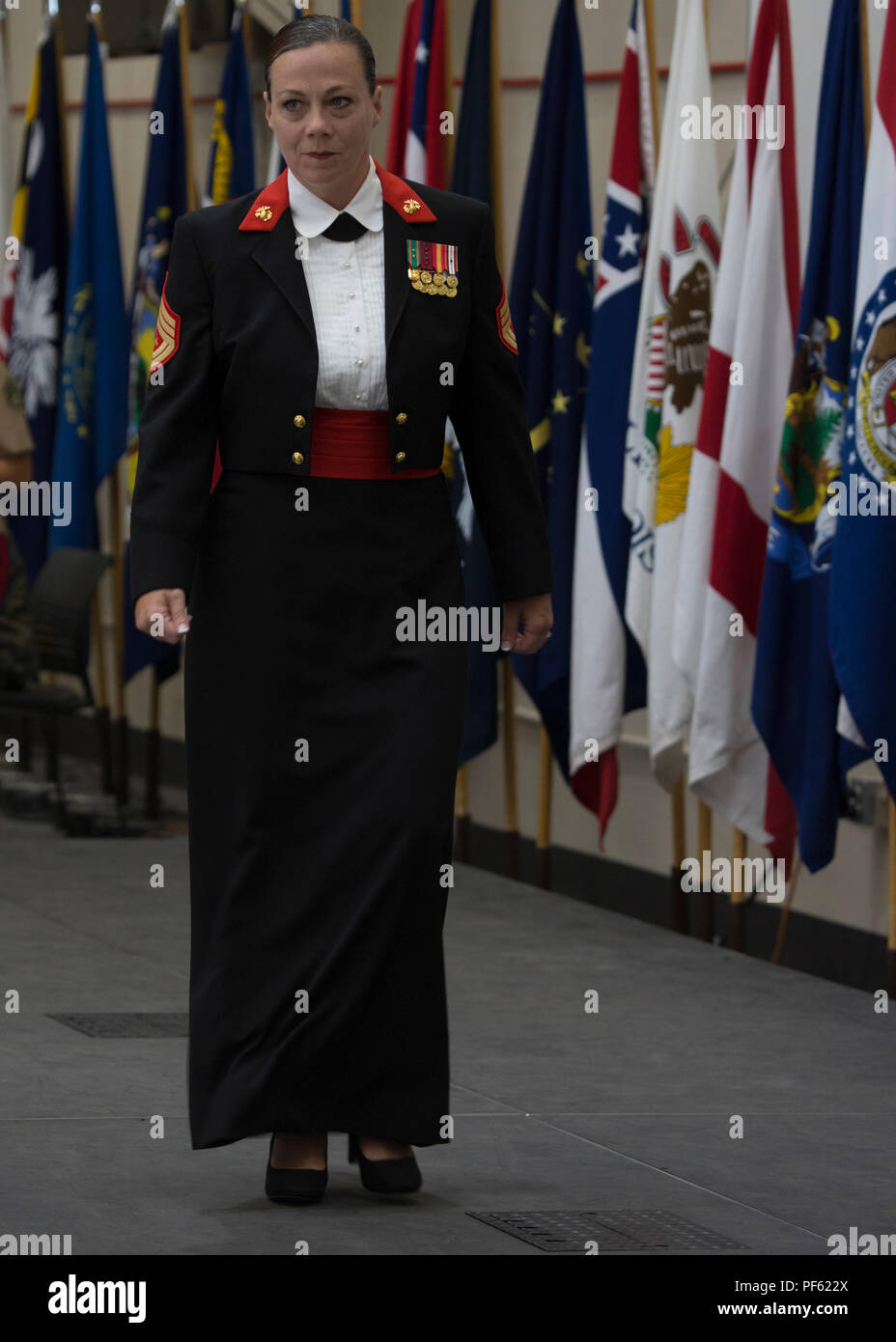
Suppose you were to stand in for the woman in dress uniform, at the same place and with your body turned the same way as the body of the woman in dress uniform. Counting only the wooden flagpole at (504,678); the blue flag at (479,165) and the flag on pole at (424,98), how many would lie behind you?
3

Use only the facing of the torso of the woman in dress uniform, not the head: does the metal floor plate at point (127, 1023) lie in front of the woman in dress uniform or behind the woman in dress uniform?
behind

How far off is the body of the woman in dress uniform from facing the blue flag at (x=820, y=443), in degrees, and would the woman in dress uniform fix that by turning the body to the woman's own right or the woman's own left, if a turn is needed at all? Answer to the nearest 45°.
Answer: approximately 135° to the woman's own left

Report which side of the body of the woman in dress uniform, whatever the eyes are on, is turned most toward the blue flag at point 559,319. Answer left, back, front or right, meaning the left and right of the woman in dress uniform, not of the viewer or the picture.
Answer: back

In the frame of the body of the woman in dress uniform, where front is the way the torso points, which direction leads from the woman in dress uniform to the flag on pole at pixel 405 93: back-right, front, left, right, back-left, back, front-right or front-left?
back

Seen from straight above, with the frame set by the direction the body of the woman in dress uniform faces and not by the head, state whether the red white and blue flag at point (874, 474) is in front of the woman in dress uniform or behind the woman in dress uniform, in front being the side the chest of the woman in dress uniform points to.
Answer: behind

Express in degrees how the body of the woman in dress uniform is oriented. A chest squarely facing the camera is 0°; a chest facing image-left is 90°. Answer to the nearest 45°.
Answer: approximately 0°

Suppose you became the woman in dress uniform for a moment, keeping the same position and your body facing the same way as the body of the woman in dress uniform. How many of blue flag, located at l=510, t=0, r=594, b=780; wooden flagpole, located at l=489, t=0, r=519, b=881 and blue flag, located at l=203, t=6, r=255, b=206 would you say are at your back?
3

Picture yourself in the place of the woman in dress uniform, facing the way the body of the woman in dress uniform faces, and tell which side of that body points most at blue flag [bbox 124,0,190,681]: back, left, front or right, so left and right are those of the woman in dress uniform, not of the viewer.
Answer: back

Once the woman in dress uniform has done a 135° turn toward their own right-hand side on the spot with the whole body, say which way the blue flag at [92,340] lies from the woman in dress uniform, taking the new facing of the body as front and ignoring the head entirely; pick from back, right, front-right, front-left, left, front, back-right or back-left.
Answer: front-right

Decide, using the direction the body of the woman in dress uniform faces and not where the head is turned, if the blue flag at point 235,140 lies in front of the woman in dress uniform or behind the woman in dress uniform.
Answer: behind
